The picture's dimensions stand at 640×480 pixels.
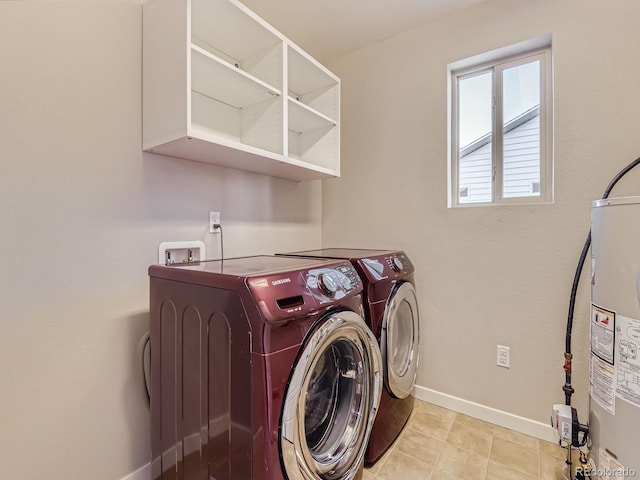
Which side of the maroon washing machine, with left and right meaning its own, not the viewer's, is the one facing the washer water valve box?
back

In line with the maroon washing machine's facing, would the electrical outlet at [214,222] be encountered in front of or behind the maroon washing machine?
behind

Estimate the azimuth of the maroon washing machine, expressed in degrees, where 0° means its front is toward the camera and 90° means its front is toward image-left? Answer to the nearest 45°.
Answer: approximately 315°

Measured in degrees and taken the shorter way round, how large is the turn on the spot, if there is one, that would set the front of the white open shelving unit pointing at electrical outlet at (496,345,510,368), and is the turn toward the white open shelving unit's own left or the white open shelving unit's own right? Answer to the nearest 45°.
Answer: approximately 45° to the white open shelving unit's own left

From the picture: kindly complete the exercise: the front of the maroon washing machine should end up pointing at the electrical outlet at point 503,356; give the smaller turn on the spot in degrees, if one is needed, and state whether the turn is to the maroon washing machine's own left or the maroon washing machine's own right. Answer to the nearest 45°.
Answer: approximately 45° to the maroon washing machine's own left

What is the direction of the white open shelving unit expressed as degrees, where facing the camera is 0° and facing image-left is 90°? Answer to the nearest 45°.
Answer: approximately 315°
